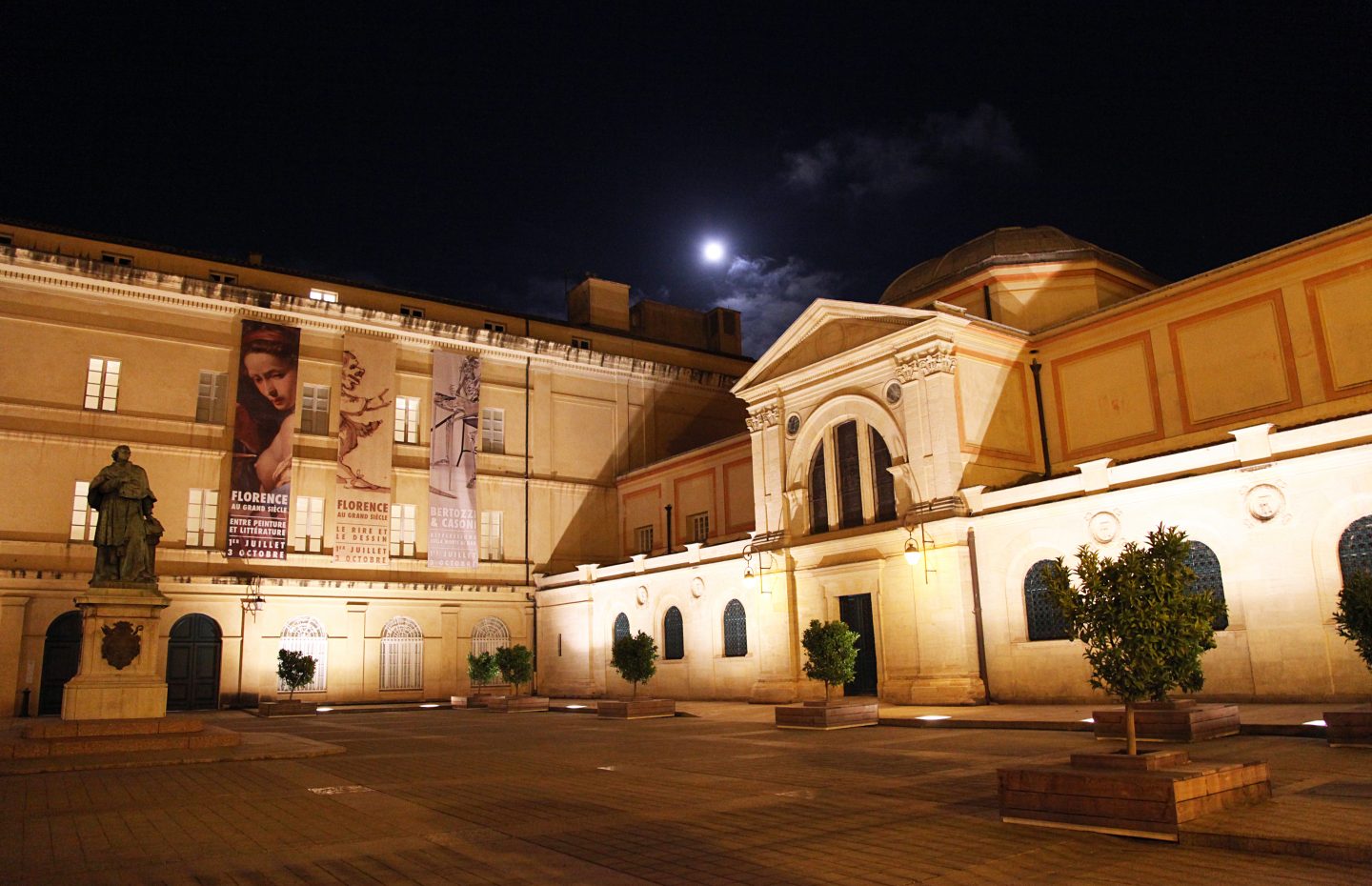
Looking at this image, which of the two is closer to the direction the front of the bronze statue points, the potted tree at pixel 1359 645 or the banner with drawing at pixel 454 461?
the potted tree

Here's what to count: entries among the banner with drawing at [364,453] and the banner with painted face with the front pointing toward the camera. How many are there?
2

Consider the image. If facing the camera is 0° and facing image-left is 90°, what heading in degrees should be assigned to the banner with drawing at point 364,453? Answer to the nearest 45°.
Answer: approximately 0°
